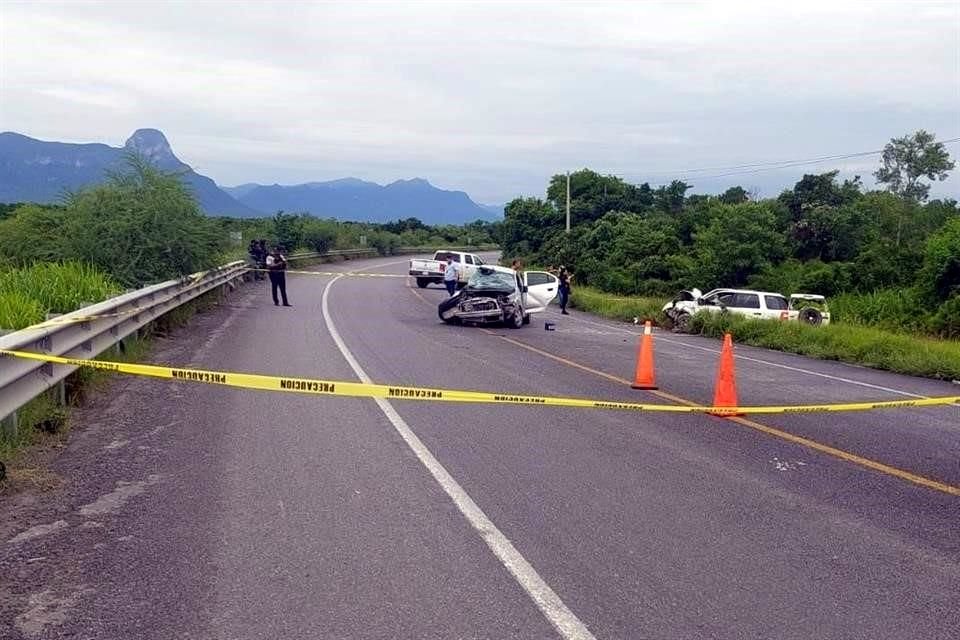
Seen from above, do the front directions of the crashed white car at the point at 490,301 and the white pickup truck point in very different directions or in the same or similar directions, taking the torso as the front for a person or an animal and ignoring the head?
very different directions

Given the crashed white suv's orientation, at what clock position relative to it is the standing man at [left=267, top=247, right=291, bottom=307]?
The standing man is roughly at 11 o'clock from the crashed white suv.

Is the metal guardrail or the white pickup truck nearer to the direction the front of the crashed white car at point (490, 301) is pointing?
the metal guardrail

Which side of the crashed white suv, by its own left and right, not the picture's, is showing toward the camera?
left

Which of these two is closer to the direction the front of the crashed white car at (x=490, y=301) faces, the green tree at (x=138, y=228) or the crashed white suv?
the green tree

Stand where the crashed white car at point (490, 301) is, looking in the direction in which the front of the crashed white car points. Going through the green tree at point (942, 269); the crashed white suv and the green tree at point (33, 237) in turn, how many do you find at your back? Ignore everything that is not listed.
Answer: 2

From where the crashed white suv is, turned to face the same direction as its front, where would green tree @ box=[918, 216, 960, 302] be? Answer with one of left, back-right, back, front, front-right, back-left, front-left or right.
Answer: back-right

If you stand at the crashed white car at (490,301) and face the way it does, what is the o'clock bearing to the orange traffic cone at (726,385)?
The orange traffic cone is roughly at 10 o'clock from the crashed white car.

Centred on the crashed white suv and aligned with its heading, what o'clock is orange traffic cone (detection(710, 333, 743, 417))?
The orange traffic cone is roughly at 9 o'clock from the crashed white suv.

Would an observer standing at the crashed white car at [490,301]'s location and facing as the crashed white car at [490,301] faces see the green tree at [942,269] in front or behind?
behind
